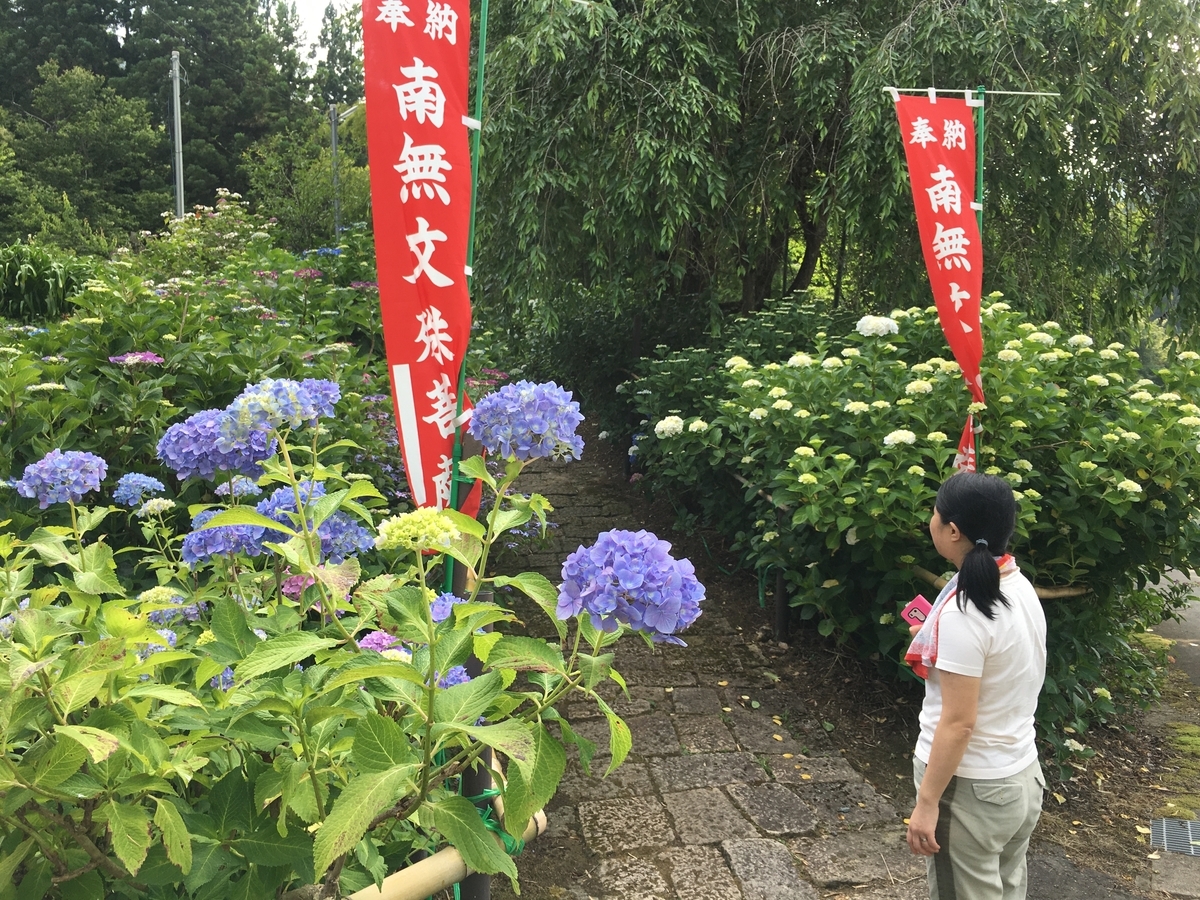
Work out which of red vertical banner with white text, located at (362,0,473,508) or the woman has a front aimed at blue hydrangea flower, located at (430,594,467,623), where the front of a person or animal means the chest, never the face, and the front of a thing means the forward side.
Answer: the red vertical banner with white text

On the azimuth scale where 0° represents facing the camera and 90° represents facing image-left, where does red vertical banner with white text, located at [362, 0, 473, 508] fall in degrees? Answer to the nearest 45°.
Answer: approximately 0°

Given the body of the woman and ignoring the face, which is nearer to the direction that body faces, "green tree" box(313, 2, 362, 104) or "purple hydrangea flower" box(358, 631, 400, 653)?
the green tree

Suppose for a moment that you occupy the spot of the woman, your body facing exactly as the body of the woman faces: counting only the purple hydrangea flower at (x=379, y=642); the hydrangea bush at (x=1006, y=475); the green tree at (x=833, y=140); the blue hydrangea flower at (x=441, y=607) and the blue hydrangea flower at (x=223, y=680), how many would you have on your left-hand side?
3

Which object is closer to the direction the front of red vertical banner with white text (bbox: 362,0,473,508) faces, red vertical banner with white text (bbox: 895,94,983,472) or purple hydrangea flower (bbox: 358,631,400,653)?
the purple hydrangea flower

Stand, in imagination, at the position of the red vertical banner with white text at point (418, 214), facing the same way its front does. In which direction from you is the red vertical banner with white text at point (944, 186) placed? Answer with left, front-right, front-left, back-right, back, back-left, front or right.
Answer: back-left

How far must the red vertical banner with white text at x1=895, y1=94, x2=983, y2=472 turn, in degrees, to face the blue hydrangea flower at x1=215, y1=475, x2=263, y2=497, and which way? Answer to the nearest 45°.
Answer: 0° — it already faces it

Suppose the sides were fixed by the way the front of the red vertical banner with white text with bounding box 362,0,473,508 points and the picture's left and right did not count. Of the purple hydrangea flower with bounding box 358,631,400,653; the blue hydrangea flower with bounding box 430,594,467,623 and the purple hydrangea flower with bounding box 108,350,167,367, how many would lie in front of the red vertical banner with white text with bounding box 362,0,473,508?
2

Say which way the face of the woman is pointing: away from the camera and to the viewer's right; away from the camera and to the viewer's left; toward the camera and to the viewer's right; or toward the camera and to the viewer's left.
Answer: away from the camera and to the viewer's left

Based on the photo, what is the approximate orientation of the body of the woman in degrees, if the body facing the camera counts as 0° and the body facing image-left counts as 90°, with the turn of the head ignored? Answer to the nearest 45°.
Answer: approximately 135°
